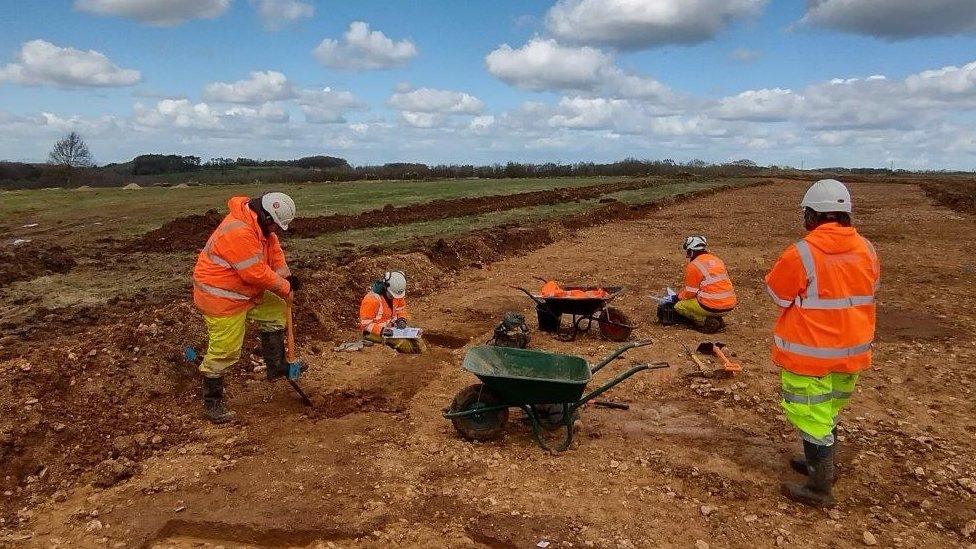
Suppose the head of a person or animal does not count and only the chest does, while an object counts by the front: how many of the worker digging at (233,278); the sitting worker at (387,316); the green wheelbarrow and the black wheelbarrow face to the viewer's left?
1

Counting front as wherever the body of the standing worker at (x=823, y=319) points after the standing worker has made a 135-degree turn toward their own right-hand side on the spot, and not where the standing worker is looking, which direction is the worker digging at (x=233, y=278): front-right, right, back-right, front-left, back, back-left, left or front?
back

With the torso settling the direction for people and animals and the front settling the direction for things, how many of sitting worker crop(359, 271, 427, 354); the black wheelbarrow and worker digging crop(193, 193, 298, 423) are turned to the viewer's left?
0

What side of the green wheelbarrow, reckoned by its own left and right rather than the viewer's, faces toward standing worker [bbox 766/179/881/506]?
back

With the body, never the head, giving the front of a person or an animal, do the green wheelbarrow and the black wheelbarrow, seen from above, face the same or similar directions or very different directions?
very different directions

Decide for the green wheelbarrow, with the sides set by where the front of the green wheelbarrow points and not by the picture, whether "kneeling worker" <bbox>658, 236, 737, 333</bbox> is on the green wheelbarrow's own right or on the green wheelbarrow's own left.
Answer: on the green wheelbarrow's own right

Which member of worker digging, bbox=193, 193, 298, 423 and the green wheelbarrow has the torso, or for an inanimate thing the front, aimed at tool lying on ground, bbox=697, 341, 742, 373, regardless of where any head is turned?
the worker digging

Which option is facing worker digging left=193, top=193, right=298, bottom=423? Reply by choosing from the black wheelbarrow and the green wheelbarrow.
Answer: the green wheelbarrow

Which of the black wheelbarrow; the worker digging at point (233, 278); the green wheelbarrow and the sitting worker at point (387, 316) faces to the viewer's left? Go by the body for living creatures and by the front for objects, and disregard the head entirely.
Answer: the green wheelbarrow

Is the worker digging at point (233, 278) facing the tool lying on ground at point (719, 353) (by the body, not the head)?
yes

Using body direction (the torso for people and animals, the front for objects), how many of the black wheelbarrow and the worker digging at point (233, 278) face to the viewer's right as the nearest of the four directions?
2

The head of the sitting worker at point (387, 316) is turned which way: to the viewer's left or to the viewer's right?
to the viewer's right

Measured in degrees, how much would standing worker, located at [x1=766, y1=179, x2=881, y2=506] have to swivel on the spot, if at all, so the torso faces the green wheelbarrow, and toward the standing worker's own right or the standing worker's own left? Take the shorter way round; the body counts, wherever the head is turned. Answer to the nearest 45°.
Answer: approximately 45° to the standing worker's own left

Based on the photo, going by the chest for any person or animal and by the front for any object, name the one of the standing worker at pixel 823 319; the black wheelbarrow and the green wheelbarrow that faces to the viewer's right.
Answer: the black wheelbarrow

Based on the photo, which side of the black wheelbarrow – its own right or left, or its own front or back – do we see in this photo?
right

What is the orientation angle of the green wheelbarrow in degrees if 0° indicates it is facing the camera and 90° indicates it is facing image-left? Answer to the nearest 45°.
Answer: approximately 90°

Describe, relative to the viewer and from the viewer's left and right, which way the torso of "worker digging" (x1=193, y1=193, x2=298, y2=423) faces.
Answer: facing to the right of the viewer

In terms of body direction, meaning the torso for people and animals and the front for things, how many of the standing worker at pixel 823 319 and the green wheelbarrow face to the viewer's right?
0

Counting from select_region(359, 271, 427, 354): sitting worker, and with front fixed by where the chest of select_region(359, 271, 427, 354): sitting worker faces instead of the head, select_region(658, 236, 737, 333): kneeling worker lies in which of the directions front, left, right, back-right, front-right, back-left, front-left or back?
front-left
